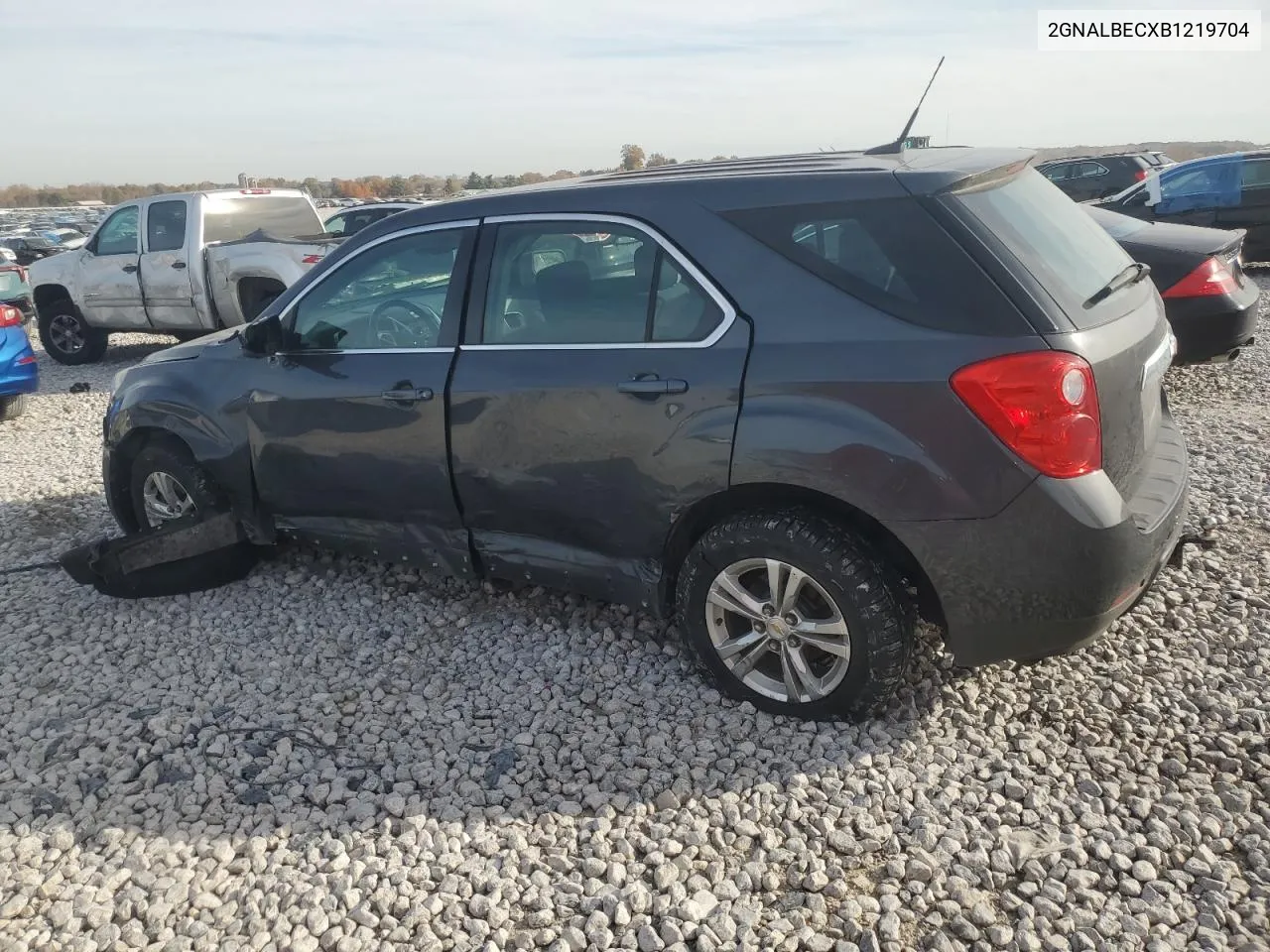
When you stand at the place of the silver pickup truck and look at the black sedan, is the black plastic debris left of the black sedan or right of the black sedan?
right

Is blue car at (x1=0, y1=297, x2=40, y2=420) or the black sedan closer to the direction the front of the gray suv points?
the blue car

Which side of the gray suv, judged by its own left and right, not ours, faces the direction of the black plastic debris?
front

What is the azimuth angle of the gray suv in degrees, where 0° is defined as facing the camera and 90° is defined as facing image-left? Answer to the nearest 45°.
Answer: approximately 135°

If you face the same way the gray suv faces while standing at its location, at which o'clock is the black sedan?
The black sedan is roughly at 3 o'clock from the gray suv.

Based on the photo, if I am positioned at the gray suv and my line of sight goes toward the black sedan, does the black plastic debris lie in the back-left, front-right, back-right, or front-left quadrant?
back-left

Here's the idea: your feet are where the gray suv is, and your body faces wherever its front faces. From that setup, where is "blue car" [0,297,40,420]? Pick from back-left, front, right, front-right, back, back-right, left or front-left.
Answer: front

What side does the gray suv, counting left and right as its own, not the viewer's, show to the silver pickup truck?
front

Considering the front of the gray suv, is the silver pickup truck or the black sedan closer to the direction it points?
the silver pickup truck

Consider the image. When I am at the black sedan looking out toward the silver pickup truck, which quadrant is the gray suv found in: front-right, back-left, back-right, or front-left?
front-left
